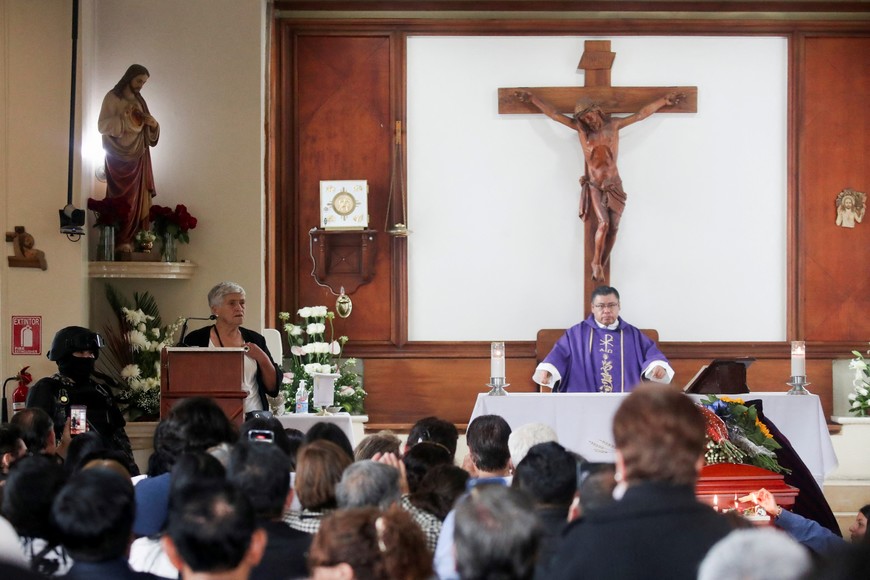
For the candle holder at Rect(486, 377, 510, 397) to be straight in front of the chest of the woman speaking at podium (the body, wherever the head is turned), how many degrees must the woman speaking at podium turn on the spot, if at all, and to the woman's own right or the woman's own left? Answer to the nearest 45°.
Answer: approximately 45° to the woman's own left

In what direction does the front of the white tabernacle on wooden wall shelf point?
toward the camera

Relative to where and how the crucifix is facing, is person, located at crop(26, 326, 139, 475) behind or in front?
in front

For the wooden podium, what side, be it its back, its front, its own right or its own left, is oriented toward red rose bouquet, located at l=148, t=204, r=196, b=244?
back

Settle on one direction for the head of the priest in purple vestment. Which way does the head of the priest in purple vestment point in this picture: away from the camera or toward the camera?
toward the camera

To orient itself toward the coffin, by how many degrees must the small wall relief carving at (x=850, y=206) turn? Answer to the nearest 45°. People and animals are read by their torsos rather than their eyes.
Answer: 0° — it already faces it

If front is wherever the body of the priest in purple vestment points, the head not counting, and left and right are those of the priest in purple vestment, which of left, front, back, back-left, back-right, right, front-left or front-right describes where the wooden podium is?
front-right

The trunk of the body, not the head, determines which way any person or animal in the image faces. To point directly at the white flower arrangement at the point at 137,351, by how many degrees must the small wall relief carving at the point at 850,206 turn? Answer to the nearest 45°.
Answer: approximately 45° to its right

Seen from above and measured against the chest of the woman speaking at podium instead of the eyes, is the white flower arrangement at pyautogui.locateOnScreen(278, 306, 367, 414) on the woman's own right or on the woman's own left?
on the woman's own left

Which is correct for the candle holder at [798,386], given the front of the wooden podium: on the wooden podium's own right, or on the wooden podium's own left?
on the wooden podium's own left

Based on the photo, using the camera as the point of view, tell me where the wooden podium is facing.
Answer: facing the viewer

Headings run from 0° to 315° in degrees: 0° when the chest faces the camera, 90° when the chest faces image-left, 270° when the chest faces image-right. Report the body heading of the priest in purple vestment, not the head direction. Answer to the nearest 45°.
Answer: approximately 0°

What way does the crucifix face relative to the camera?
toward the camera
